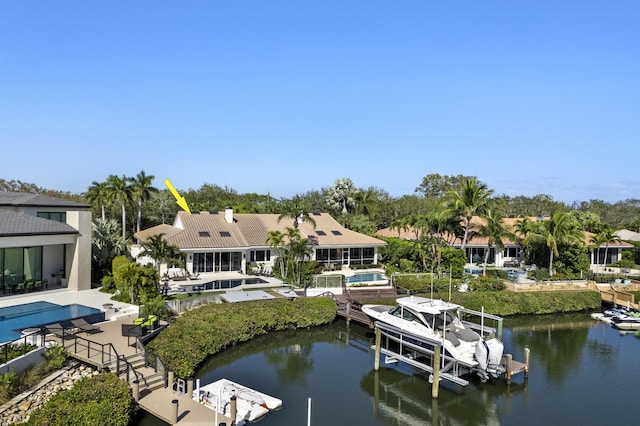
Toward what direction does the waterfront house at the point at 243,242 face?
toward the camera

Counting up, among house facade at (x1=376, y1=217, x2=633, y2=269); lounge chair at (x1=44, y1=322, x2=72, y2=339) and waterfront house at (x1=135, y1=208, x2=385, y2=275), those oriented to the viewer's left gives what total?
0

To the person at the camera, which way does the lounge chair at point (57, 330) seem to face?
facing the viewer and to the right of the viewer

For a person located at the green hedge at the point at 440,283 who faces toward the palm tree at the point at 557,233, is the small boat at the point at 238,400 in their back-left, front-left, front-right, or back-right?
back-right

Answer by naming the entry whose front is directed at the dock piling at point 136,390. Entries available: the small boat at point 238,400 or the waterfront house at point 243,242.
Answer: the waterfront house

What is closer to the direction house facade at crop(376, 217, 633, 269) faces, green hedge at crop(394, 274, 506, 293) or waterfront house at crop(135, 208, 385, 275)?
the green hedge

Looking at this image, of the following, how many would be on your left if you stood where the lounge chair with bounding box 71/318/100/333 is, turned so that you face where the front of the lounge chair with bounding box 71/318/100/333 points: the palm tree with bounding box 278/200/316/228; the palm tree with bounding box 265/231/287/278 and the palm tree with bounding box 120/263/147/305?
3

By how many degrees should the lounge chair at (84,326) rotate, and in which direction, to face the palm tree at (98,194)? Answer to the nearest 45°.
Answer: approximately 135° to its left

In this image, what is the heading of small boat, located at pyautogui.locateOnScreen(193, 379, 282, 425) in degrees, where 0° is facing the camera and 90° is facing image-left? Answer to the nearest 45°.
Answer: approximately 315°

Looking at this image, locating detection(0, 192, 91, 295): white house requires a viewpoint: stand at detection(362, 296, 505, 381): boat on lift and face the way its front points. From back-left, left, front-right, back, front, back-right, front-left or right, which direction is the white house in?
front-left

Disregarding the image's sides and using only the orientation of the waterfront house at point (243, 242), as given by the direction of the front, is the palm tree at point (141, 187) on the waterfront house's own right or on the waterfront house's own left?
on the waterfront house's own right

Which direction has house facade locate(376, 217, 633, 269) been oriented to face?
toward the camera

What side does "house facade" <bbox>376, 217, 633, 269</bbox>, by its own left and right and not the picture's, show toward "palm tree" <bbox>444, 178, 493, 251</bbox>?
front
